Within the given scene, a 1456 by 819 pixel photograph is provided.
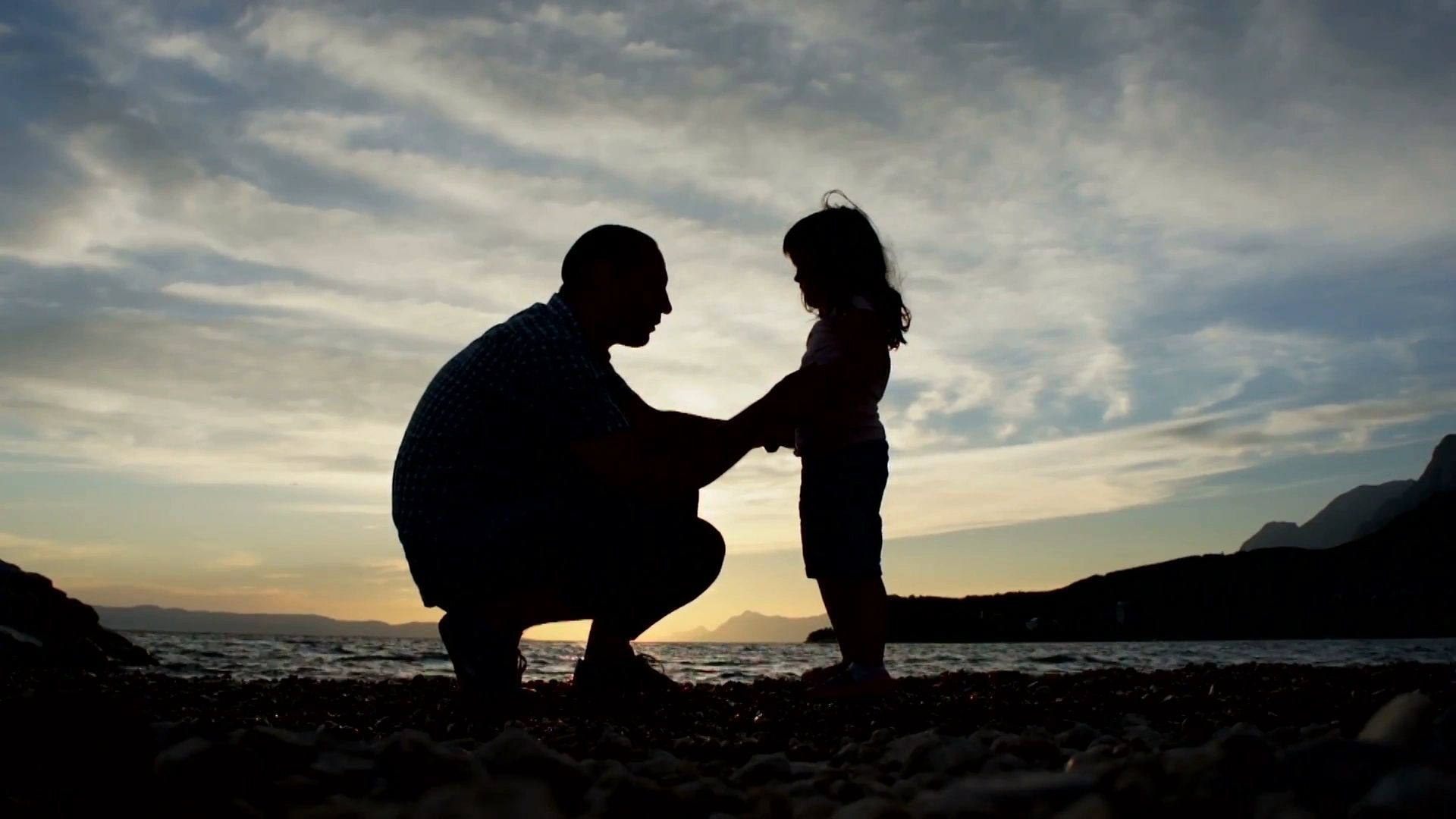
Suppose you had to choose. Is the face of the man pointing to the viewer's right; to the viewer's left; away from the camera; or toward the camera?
to the viewer's right

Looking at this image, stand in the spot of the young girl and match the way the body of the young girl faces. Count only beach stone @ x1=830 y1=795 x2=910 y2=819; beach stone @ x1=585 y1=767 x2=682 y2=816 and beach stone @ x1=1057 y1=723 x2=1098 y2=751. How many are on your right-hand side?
0

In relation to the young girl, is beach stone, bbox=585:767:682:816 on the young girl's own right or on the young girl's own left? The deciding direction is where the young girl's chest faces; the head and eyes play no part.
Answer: on the young girl's own left

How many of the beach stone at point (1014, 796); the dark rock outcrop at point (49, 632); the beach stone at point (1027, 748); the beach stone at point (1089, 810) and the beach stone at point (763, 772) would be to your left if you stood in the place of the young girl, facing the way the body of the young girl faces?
4

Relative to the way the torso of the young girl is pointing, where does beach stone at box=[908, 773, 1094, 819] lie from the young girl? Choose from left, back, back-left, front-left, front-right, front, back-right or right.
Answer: left

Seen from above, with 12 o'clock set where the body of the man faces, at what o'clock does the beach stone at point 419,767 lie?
The beach stone is roughly at 3 o'clock from the man.

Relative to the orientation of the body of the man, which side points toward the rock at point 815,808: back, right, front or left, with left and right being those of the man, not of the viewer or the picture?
right

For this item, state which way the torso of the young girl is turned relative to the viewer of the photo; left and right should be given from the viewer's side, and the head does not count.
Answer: facing to the left of the viewer

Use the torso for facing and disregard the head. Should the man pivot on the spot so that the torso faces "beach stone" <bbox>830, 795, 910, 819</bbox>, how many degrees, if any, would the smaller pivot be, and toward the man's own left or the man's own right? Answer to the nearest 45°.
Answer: approximately 90° to the man's own right

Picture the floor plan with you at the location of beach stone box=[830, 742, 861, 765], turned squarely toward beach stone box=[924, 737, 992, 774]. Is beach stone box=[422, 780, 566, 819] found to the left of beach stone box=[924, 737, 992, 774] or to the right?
right

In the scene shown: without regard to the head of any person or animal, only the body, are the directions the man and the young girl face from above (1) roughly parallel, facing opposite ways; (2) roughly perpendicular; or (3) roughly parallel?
roughly parallel, facing opposite ways

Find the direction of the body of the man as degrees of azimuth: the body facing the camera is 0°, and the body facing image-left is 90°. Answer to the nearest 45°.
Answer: approximately 270°

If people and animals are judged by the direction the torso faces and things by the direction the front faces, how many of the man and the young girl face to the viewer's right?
1
